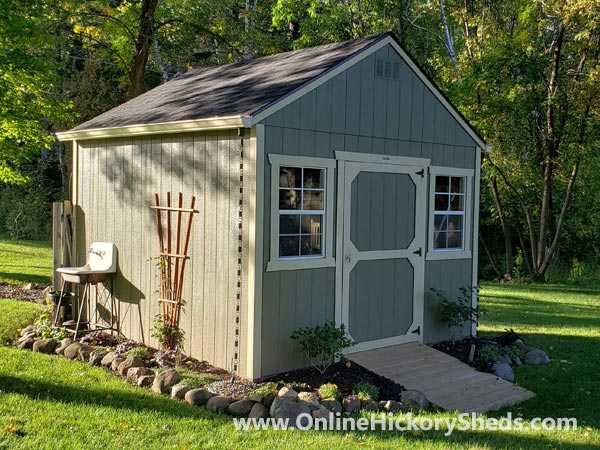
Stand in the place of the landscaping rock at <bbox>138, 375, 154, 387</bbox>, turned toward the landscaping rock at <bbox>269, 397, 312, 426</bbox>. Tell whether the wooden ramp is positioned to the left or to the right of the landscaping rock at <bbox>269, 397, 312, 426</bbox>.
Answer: left

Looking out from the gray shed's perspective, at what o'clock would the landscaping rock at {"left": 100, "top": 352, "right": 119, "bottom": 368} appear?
The landscaping rock is roughly at 4 o'clock from the gray shed.

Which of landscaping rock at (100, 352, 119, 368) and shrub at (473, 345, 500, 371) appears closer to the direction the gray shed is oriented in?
the shrub

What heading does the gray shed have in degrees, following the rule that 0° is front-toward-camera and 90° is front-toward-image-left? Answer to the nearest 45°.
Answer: approximately 315°

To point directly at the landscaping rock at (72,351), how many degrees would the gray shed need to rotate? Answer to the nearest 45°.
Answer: approximately 135° to its right
